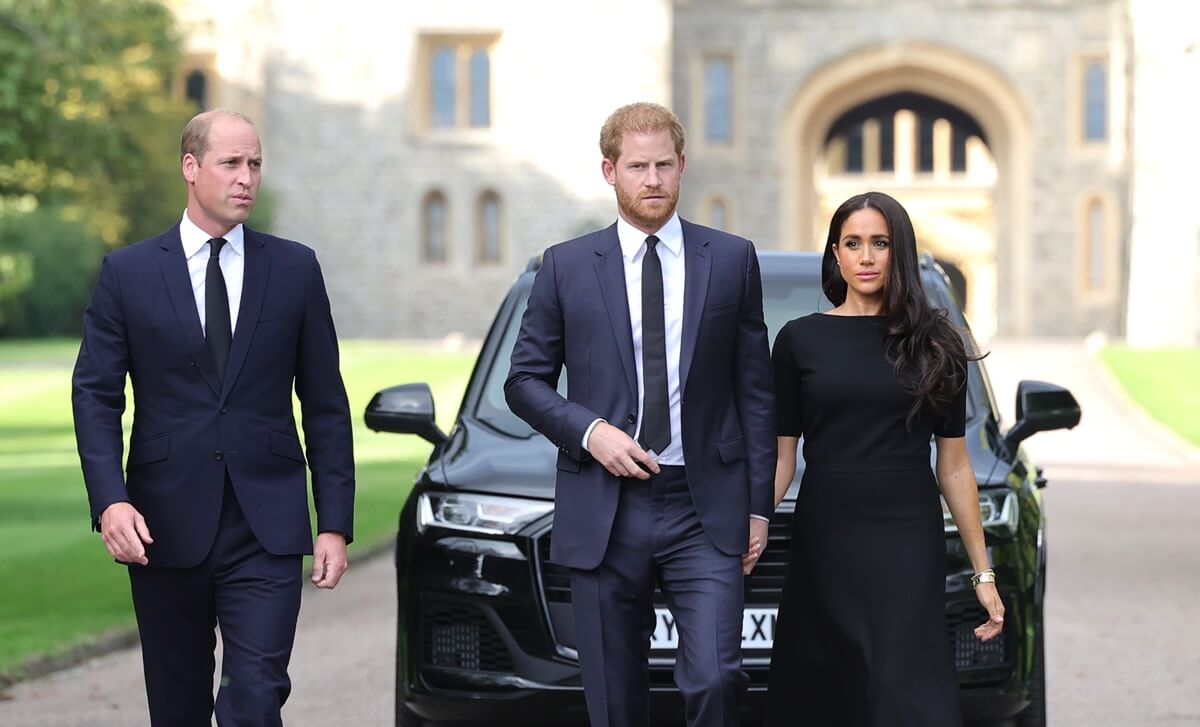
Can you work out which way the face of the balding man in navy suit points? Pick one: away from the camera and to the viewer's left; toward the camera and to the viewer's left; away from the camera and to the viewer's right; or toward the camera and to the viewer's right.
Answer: toward the camera and to the viewer's right

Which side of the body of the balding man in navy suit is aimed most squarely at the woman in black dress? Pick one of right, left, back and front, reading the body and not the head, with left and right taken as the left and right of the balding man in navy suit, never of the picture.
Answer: left

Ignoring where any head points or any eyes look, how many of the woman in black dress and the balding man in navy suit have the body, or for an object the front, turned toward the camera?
2

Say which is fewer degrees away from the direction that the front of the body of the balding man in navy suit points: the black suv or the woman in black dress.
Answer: the woman in black dress

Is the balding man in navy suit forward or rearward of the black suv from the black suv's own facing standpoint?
forward

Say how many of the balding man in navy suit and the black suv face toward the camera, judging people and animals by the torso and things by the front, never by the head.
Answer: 2

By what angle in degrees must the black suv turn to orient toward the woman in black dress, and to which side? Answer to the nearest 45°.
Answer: approximately 45° to its left

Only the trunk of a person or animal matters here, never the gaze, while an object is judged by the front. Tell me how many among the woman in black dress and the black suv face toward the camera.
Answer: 2

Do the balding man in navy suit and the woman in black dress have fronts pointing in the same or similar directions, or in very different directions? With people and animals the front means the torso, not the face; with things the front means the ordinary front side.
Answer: same or similar directions

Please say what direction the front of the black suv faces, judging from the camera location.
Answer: facing the viewer

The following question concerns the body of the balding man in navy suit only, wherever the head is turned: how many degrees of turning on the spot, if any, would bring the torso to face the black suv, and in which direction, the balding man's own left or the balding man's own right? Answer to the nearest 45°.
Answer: approximately 135° to the balding man's own left

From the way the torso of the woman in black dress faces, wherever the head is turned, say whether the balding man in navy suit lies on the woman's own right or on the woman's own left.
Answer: on the woman's own right

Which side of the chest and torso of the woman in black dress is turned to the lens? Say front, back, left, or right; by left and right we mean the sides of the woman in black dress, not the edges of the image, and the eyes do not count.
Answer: front

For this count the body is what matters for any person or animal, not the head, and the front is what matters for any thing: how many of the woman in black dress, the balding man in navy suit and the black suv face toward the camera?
3

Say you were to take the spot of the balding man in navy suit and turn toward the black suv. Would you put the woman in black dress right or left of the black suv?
right

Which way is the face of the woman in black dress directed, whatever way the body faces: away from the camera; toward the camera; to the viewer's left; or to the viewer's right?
toward the camera

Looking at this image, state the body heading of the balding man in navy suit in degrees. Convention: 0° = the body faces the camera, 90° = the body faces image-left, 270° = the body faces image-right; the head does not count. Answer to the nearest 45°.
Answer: approximately 0°
